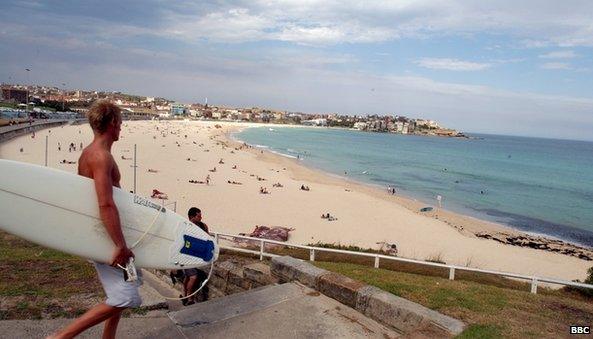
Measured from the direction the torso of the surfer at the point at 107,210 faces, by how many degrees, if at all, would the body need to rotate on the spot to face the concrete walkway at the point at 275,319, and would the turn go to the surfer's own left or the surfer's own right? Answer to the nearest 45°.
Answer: approximately 45° to the surfer's own left

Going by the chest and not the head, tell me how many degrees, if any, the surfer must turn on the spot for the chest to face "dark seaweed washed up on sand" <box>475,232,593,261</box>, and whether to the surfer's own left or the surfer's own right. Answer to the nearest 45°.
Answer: approximately 45° to the surfer's own left

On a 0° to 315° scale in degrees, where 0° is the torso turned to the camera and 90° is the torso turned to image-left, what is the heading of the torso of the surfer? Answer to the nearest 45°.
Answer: approximately 270°
